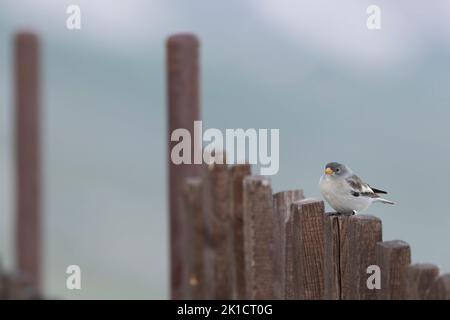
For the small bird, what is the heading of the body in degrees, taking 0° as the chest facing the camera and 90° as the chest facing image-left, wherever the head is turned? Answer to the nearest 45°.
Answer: approximately 45°

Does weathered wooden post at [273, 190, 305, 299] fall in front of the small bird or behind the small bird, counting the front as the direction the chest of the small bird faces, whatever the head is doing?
in front

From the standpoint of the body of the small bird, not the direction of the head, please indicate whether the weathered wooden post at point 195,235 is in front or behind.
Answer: in front

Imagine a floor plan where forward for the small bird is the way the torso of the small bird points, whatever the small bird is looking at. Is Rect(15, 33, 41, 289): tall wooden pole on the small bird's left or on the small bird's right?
on the small bird's right

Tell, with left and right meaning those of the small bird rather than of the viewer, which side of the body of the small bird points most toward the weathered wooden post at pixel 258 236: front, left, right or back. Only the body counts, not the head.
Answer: front
